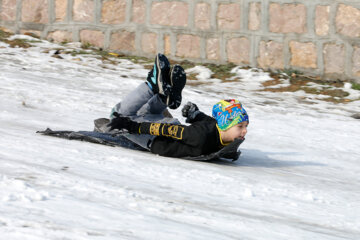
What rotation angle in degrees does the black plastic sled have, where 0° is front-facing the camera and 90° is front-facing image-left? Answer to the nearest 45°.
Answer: approximately 270°
